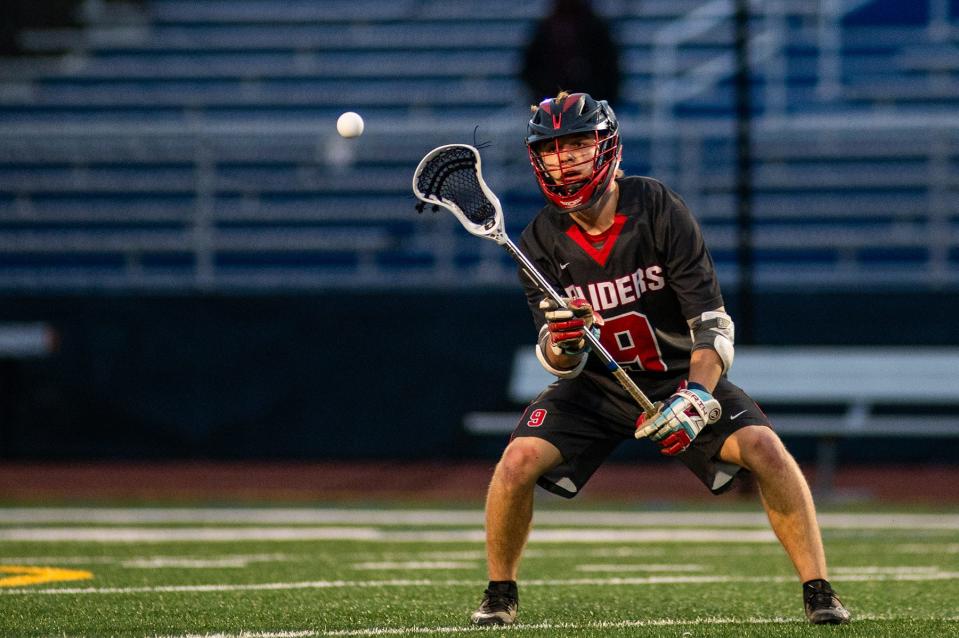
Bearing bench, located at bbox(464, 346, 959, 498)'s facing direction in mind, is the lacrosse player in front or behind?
in front

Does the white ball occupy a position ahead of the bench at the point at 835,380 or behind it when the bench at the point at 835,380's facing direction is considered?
ahead

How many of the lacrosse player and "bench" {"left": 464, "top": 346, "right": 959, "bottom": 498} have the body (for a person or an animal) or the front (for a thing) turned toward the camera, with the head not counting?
2

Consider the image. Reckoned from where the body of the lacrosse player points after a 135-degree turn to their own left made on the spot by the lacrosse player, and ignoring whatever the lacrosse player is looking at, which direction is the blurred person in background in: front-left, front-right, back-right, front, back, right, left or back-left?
front-left

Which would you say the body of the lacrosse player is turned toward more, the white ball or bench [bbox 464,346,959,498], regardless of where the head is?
the white ball

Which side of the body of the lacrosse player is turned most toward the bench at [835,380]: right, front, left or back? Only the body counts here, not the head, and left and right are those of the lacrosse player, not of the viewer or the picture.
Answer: back

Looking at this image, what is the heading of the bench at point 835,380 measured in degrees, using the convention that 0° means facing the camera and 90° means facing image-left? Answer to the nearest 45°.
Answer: approximately 0°
